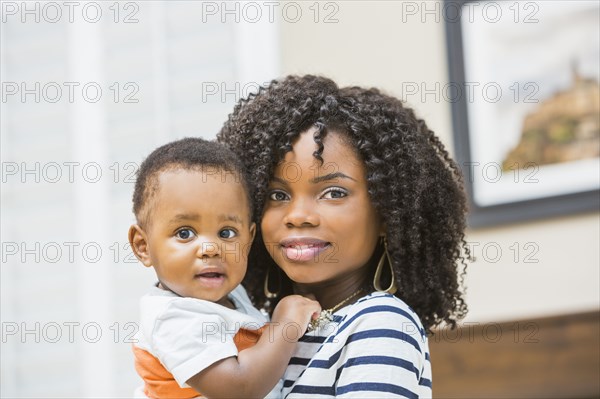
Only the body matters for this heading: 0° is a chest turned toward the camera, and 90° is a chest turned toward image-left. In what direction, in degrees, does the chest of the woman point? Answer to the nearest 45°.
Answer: approximately 45°

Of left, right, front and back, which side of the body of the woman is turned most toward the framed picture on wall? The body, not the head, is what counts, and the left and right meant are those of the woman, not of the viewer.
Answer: back

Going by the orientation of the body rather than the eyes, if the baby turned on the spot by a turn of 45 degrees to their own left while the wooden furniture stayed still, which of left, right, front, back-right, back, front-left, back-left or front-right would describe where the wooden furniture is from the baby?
front-left

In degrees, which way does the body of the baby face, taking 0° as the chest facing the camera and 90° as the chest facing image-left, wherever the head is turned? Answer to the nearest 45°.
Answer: approximately 315°
